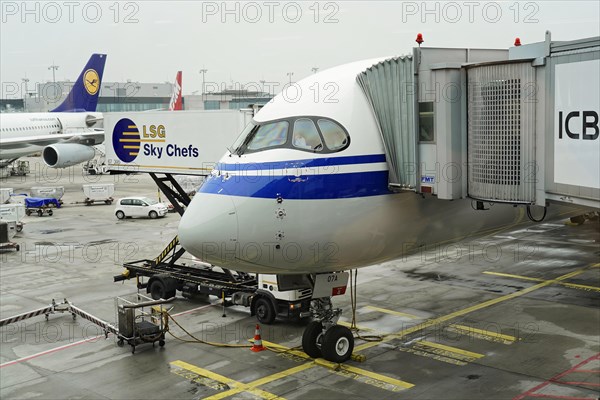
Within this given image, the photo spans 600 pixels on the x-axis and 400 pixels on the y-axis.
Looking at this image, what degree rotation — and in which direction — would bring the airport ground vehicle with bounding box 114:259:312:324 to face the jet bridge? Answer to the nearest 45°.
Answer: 0° — it already faces it

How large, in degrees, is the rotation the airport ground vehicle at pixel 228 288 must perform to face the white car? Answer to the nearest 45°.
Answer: approximately 135° to its left

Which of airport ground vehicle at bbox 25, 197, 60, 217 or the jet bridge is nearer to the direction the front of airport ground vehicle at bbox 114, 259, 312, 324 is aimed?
the jet bridge

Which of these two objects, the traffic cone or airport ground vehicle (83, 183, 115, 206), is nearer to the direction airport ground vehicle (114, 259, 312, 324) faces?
the traffic cone

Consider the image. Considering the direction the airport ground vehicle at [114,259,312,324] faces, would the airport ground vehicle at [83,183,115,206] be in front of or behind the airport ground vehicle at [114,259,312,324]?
behind

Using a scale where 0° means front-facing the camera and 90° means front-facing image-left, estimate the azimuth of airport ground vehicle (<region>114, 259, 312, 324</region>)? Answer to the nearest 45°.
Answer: approximately 315°

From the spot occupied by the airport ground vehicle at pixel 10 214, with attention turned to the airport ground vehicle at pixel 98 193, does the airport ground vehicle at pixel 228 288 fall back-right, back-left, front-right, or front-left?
back-right

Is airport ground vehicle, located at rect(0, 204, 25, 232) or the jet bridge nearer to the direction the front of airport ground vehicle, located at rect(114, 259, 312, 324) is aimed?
the jet bridge

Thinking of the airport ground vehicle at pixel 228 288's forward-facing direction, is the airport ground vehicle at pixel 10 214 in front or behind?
behind
